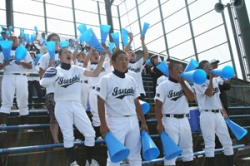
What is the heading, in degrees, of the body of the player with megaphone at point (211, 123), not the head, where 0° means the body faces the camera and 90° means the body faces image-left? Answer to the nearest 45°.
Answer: approximately 315°

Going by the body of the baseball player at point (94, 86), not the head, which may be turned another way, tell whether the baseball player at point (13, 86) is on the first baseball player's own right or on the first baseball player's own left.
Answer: on the first baseball player's own right

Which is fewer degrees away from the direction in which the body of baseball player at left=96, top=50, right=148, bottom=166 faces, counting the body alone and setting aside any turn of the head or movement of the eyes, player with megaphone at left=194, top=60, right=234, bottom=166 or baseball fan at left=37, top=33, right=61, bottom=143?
the player with megaphone

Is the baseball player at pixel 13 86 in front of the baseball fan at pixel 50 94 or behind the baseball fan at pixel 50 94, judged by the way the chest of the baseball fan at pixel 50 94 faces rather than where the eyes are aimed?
behind

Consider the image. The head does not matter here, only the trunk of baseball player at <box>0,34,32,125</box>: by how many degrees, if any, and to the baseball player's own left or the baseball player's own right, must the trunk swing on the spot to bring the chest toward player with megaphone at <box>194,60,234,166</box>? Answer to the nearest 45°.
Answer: approximately 45° to the baseball player's own left

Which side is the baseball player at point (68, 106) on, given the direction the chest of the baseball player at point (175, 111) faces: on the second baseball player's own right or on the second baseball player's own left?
on the second baseball player's own right

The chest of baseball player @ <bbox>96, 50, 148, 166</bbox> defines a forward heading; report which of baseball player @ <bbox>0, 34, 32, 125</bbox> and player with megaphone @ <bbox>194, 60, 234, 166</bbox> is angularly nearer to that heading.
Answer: the player with megaphone

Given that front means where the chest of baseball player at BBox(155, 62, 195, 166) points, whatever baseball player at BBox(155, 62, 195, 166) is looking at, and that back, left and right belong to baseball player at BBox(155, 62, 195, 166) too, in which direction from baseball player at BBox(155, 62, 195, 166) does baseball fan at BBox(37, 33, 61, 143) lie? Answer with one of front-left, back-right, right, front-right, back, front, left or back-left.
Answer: back-right

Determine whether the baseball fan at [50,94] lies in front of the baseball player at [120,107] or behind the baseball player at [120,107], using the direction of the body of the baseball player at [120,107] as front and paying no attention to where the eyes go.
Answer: behind
